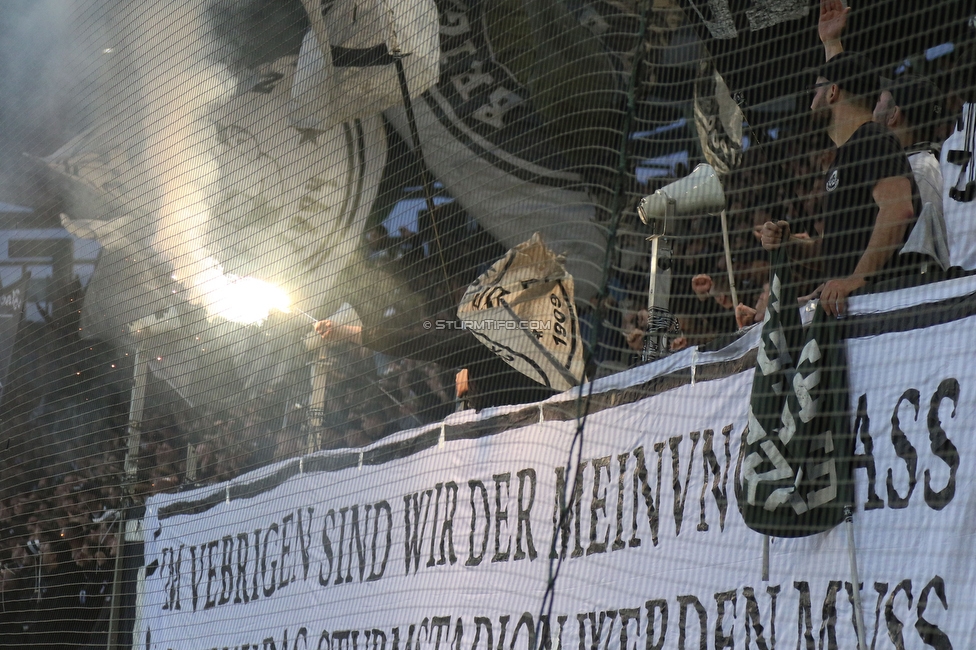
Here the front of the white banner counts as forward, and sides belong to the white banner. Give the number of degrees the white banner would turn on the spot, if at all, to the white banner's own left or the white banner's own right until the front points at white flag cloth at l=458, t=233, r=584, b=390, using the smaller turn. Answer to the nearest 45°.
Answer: approximately 135° to the white banner's own right

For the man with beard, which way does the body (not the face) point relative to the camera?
to the viewer's left

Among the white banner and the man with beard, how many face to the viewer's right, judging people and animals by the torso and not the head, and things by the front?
0

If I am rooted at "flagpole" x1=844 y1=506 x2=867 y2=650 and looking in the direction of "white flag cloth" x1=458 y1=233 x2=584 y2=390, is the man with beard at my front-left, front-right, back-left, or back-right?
front-right

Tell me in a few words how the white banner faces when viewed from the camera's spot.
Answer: facing the viewer and to the left of the viewer

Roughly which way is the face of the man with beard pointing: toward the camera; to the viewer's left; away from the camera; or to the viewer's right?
to the viewer's left
